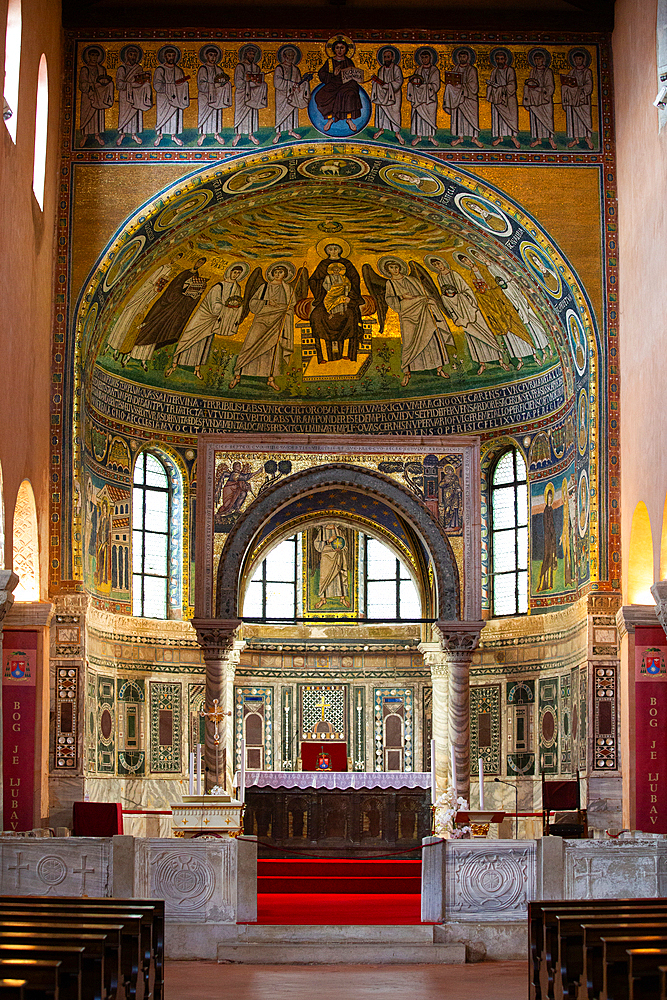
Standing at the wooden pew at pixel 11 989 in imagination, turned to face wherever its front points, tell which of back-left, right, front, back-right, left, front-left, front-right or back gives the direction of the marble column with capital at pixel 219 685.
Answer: front

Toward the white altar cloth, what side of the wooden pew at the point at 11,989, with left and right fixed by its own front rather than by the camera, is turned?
front

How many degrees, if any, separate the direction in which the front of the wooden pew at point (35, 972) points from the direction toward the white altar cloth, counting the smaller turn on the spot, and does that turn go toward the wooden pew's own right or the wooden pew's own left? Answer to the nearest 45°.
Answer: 0° — it already faces it

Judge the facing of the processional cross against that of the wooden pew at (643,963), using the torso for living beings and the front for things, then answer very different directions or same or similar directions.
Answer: very different directions

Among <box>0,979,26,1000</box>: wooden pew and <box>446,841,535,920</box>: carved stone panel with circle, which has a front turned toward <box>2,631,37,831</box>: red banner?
the wooden pew

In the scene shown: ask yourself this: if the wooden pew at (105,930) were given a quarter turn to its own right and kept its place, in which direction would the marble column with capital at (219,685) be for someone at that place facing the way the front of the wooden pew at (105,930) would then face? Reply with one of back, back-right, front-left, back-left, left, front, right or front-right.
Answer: left

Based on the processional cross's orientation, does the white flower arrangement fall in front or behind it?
in front

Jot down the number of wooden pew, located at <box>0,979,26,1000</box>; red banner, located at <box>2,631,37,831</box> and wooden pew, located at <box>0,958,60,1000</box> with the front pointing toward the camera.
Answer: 1

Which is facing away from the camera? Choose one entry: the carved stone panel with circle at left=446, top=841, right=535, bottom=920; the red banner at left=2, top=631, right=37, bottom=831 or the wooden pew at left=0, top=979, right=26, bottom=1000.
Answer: the wooden pew

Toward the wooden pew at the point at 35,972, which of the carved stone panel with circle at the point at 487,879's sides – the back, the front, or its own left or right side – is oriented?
front

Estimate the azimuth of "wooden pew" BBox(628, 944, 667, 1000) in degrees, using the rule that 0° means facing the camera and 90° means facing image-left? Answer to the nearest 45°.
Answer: approximately 180°

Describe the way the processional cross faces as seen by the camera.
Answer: facing the viewer

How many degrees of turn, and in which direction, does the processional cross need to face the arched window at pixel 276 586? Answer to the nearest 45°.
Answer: approximately 180°

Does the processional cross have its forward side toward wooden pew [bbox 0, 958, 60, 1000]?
yes

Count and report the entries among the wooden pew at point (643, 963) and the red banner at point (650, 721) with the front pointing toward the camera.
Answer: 1

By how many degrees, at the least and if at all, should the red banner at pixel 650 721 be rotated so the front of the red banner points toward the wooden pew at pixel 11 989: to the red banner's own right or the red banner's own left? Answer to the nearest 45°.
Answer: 0° — it already faces it

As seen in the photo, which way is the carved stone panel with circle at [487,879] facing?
toward the camera

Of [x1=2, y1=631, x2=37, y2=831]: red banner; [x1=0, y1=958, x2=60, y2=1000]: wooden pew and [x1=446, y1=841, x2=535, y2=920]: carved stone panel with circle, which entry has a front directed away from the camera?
the wooden pew
